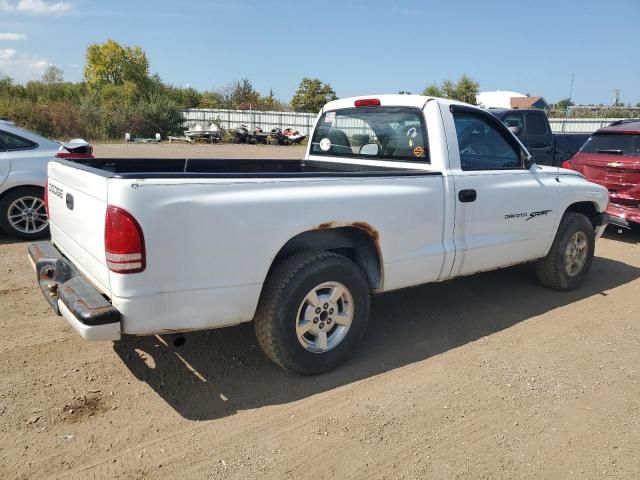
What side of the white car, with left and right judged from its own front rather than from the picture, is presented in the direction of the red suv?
back

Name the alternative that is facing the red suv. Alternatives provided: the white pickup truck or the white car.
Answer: the white pickup truck

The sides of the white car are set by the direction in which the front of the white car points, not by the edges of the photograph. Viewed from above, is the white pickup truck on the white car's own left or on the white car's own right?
on the white car's own left

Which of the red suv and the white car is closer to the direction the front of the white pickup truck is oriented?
the red suv

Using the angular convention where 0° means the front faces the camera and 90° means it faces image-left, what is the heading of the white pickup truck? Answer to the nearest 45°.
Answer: approximately 225°

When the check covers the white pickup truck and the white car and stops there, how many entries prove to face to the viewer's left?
1

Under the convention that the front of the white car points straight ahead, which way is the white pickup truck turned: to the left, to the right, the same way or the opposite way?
the opposite way

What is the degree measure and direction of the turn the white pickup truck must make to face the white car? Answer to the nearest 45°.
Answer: approximately 90° to its left

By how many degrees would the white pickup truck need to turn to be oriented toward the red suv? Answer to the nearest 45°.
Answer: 0° — it already faces it

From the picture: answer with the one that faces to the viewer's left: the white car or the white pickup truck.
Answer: the white car

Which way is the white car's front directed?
to the viewer's left
